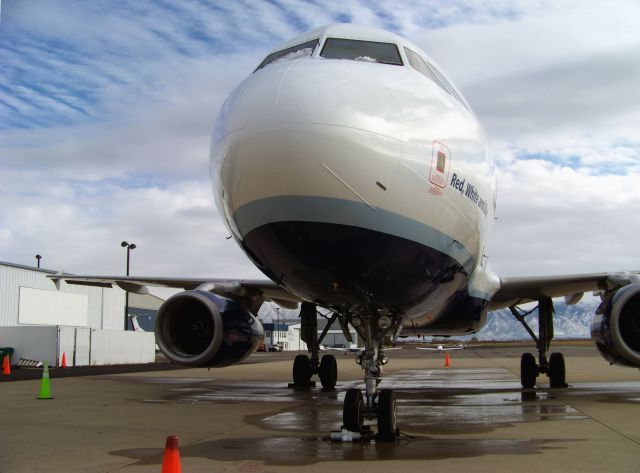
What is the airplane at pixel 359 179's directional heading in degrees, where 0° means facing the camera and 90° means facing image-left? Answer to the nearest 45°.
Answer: approximately 0°

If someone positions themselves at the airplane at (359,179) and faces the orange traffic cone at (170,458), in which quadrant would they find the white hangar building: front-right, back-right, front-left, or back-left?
back-right

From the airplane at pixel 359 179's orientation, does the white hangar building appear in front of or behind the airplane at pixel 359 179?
behind
